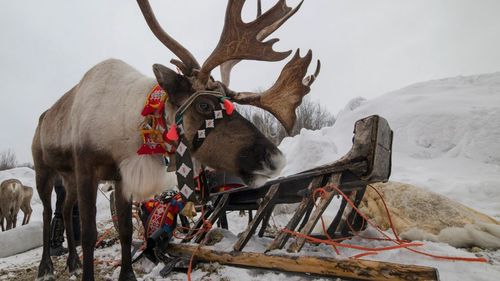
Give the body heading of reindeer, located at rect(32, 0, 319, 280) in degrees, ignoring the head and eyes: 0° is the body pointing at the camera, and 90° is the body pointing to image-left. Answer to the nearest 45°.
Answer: approximately 315°

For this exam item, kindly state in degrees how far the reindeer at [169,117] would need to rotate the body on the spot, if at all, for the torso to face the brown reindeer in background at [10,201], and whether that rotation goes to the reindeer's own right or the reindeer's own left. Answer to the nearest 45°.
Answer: approximately 180°

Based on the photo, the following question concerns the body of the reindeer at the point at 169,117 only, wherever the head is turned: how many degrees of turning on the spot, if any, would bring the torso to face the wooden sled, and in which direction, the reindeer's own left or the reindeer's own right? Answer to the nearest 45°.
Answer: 0° — it already faces it

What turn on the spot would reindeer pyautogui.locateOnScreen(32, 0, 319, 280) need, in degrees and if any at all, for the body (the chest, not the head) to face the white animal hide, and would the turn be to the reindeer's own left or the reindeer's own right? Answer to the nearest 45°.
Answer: approximately 45° to the reindeer's own left
